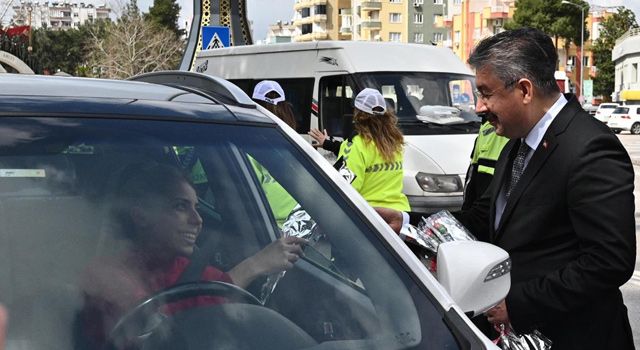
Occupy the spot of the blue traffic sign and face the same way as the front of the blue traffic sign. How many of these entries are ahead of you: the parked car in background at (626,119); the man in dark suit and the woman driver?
2

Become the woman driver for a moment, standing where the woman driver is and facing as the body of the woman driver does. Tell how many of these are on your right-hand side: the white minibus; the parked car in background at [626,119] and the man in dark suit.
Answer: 0

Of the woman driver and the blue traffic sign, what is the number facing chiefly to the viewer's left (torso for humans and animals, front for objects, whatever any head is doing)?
0

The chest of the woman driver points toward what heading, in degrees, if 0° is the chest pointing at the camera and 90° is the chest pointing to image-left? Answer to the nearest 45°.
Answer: approximately 315°

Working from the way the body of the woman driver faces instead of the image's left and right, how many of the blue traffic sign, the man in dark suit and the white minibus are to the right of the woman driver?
0

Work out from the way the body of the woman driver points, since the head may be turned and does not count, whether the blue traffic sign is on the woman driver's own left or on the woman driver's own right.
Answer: on the woman driver's own left

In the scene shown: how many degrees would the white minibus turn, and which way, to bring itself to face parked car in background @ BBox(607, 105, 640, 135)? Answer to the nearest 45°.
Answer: approximately 135° to its left

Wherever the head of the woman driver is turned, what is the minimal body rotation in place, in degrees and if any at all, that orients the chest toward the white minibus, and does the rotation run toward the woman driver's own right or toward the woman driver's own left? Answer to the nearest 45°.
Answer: approximately 135° to the woman driver's own left

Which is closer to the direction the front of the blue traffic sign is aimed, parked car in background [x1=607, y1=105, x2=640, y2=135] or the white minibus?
the white minibus

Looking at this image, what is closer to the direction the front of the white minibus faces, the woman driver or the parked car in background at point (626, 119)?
the woman driver

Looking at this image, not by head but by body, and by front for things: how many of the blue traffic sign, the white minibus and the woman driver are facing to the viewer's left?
0

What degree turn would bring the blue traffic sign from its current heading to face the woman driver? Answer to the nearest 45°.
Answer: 0° — it already faces them

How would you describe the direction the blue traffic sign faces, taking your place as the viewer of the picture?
facing the viewer

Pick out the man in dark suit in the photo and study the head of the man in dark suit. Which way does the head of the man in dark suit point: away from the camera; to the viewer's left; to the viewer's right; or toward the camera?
to the viewer's left

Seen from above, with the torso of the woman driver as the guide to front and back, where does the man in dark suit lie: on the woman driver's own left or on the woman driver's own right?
on the woman driver's own left
